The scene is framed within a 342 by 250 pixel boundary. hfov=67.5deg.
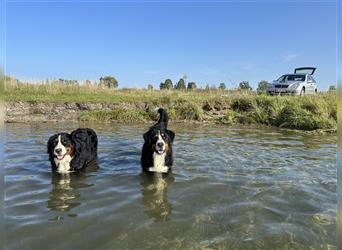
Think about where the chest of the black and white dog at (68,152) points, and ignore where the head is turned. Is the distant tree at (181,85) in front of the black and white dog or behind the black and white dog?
behind

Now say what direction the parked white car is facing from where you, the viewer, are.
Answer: facing the viewer and to the left of the viewer

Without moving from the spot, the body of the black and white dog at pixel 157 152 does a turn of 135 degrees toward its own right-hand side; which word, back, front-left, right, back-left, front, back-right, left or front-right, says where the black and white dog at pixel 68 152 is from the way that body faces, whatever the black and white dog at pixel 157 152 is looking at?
front-left

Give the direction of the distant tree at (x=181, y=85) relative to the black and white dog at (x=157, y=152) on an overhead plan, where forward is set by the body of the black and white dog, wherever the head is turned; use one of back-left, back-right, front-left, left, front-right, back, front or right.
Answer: back

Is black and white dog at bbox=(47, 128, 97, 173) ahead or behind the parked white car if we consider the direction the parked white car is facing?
ahead

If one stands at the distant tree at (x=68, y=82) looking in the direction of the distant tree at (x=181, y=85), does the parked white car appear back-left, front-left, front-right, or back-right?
front-right

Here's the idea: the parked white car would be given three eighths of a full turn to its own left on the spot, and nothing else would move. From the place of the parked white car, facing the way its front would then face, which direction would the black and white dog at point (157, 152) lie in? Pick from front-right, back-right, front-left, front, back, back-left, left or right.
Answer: right

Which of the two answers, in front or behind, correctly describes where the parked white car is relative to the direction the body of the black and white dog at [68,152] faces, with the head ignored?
behind

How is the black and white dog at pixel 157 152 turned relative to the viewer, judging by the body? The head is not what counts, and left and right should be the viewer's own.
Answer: facing the viewer

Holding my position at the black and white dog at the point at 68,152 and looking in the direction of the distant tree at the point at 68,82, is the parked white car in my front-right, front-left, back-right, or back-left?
front-right
